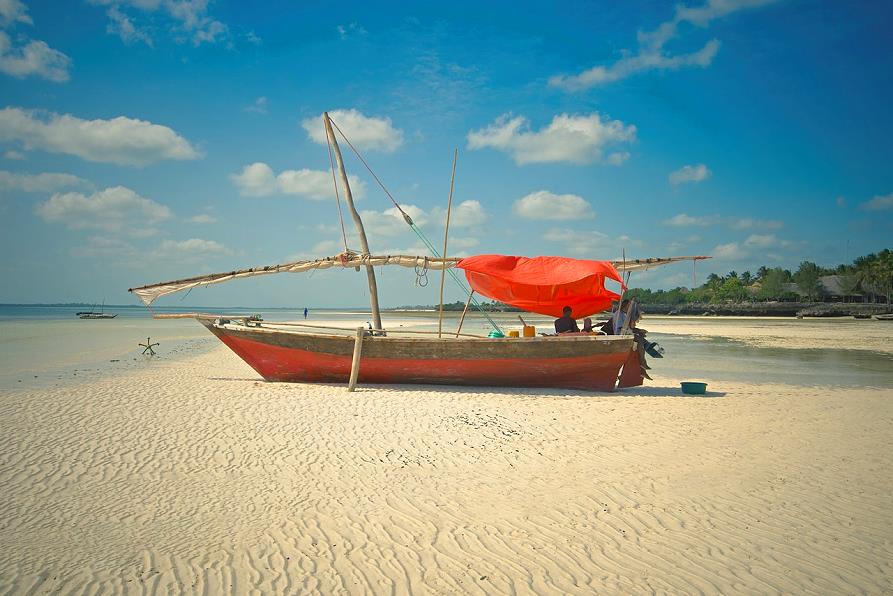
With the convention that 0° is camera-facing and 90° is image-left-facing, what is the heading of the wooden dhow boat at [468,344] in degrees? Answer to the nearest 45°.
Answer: approximately 90°

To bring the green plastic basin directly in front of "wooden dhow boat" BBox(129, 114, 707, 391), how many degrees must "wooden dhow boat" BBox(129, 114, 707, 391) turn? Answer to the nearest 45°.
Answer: approximately 180°

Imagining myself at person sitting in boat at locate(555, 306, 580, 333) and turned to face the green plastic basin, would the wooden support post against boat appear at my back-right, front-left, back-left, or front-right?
back-right
